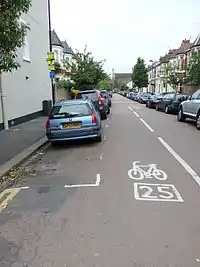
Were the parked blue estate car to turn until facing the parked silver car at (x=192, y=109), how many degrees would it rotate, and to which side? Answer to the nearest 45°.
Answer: approximately 45° to its right

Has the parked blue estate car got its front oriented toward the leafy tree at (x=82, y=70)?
yes

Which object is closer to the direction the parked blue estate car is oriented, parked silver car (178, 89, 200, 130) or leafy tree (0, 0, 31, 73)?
the parked silver car

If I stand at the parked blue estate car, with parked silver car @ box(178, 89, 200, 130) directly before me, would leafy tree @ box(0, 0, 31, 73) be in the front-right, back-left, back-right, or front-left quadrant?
back-right

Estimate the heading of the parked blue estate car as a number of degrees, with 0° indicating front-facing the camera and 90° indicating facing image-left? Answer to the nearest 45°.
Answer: approximately 180°

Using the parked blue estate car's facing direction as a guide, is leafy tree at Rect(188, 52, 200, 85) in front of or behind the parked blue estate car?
in front
